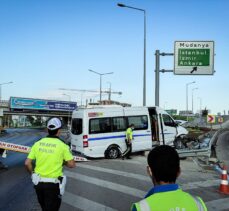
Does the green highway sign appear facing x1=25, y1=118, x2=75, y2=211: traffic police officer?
yes

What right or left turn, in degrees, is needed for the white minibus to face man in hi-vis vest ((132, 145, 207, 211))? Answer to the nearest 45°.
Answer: approximately 135° to its right

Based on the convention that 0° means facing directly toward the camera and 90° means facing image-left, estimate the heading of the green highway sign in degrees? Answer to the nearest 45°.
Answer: approximately 0°

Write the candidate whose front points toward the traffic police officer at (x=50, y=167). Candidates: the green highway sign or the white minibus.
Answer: the green highway sign

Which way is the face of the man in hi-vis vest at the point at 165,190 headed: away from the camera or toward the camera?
away from the camera

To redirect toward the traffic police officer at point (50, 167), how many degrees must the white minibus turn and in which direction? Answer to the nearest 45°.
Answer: approximately 135° to its right

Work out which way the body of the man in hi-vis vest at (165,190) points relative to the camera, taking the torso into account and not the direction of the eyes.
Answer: away from the camera

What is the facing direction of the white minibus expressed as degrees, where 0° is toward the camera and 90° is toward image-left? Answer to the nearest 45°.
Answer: approximately 225°

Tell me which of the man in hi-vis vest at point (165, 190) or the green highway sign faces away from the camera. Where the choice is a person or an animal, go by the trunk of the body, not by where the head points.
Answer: the man in hi-vis vest

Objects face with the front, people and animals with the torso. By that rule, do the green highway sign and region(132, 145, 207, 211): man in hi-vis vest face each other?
yes

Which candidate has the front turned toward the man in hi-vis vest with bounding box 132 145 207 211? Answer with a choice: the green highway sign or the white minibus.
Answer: the green highway sign

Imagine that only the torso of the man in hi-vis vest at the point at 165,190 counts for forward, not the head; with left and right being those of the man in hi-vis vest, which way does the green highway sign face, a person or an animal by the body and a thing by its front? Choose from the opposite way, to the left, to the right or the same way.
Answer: the opposite way
